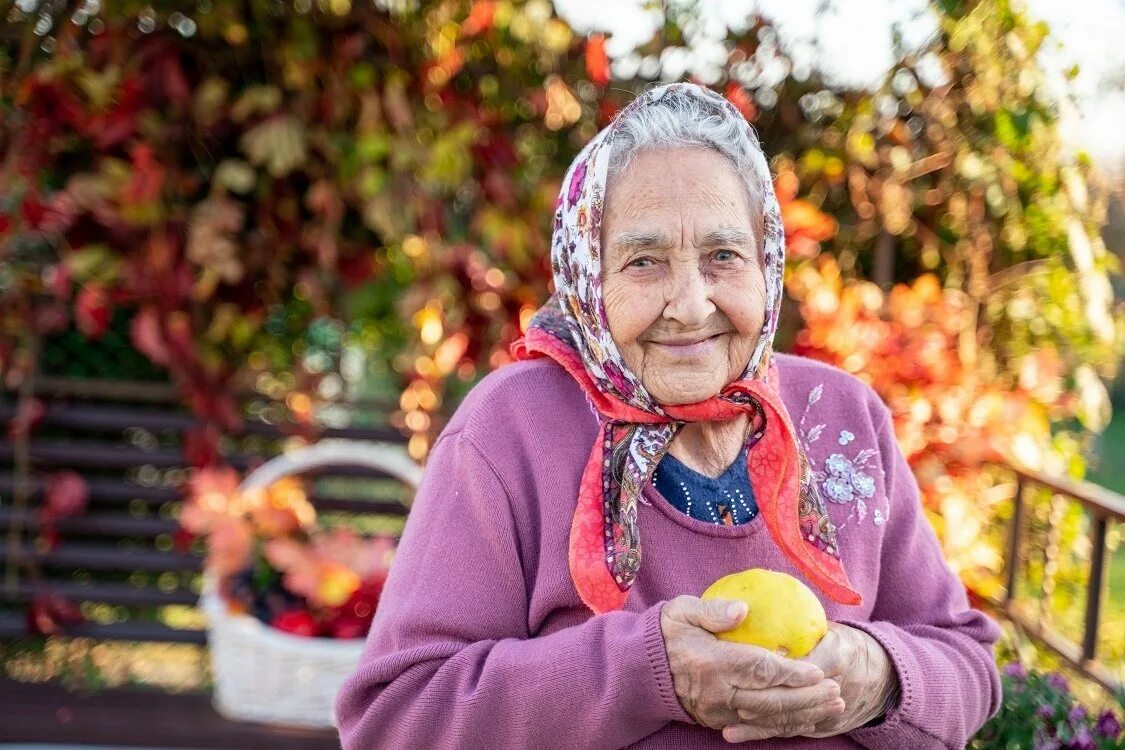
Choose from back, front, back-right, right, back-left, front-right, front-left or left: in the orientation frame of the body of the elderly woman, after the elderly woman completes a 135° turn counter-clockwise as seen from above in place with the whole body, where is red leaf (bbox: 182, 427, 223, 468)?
left

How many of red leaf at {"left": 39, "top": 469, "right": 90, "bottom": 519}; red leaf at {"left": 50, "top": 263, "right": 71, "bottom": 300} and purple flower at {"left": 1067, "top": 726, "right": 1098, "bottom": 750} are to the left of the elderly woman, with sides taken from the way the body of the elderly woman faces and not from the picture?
1

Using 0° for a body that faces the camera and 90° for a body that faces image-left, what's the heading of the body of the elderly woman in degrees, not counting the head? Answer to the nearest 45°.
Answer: approximately 0°

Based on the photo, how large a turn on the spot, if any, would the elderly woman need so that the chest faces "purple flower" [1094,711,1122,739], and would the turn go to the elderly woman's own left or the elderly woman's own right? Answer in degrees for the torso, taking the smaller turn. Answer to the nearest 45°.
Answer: approximately 90° to the elderly woman's own left

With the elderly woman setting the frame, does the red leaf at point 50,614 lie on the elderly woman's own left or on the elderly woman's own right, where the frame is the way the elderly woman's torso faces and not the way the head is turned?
on the elderly woman's own right

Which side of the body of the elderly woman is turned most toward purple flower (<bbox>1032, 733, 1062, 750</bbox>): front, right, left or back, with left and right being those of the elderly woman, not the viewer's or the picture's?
left

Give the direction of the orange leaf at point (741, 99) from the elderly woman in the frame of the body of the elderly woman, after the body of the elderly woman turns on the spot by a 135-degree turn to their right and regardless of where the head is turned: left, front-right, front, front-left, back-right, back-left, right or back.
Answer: front-right

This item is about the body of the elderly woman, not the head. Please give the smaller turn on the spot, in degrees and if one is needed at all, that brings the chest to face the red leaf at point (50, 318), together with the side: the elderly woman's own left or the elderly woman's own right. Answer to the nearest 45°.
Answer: approximately 135° to the elderly woman's own right

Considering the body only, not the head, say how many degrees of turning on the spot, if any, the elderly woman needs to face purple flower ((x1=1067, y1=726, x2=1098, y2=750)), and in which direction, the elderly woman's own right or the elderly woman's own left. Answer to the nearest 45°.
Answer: approximately 90° to the elderly woman's own left

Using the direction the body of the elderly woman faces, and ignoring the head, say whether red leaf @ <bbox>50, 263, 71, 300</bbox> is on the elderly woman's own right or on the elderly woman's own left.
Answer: on the elderly woman's own right

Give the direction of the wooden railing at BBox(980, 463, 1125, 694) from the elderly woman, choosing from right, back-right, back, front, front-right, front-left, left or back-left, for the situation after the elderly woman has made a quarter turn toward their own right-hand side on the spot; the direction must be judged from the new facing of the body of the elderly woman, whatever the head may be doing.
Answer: back-right

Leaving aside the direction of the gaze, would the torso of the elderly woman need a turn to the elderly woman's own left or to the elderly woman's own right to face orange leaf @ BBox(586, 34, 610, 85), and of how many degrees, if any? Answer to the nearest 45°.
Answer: approximately 180°
